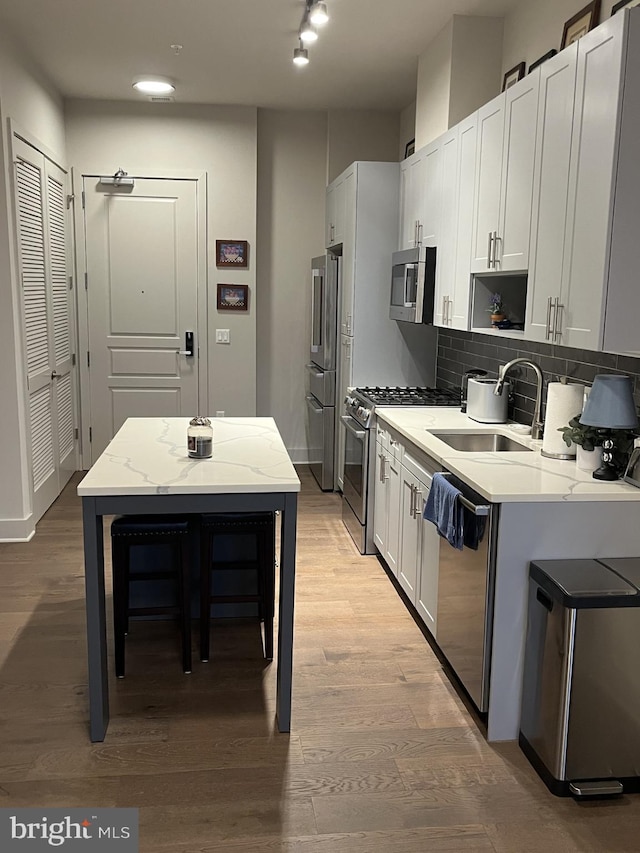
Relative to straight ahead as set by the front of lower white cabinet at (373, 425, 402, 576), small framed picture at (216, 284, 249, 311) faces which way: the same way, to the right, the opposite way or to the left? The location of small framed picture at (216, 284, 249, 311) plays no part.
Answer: to the left

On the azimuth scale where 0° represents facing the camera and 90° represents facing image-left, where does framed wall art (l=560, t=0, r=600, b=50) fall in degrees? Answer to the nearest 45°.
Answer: approximately 45°

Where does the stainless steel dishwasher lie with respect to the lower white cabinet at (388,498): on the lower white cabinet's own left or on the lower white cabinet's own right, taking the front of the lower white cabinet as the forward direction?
on the lower white cabinet's own left

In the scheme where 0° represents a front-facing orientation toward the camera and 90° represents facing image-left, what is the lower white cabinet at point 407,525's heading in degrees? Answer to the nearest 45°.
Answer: approximately 90°

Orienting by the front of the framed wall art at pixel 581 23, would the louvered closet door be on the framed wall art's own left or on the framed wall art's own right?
on the framed wall art's own right

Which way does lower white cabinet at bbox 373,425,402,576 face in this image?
to the viewer's left

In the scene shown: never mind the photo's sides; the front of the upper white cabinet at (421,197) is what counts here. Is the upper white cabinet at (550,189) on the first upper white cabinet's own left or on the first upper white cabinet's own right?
on the first upper white cabinet's own left

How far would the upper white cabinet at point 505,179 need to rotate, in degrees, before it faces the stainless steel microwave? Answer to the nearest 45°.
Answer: approximately 90° to its right

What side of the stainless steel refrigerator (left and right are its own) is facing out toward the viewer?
left

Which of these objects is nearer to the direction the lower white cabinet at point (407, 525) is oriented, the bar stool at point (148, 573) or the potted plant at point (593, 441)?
the bar stool

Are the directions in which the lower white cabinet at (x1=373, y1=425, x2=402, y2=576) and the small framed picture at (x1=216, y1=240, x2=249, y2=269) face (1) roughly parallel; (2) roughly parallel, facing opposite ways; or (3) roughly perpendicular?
roughly perpendicular

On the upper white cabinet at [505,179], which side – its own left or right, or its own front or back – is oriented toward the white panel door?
right

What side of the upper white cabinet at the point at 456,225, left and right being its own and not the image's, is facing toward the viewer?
left

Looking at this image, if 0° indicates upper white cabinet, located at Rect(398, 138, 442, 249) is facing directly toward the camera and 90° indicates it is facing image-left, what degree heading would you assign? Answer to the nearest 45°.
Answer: approximately 90°
